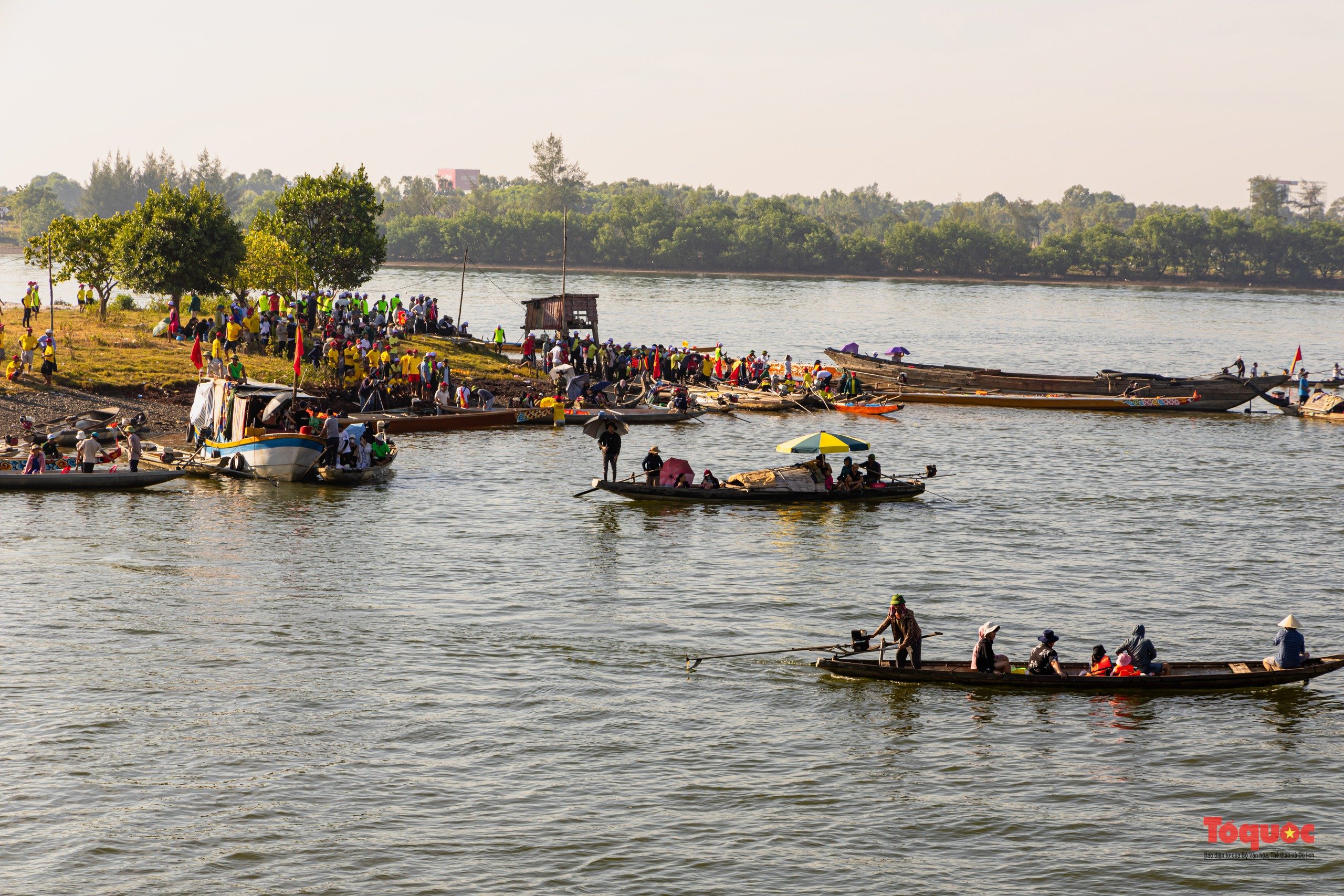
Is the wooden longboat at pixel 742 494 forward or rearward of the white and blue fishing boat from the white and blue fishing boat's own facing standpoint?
forward

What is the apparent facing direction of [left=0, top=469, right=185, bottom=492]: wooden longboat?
to the viewer's right

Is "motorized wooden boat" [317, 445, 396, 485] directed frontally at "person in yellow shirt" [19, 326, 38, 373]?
no

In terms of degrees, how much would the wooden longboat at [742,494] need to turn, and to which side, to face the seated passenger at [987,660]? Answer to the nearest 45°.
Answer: approximately 90° to its left

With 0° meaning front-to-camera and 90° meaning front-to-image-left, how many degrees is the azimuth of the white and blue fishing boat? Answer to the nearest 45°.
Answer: approximately 315°

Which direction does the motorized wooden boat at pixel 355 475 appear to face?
to the viewer's right

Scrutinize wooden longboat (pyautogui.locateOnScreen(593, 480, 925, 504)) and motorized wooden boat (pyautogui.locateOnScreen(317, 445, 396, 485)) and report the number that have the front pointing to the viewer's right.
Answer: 1

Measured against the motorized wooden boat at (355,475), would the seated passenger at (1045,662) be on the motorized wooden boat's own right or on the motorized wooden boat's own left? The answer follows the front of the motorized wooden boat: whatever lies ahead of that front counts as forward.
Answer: on the motorized wooden boat's own right

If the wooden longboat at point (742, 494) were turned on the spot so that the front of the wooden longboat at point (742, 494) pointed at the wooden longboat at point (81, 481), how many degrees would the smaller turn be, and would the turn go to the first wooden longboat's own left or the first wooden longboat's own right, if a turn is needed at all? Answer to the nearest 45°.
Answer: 0° — it already faces it

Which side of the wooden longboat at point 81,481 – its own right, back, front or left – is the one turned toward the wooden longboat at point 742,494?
front

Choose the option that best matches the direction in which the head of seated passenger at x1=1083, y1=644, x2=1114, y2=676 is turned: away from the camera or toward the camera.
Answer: toward the camera
